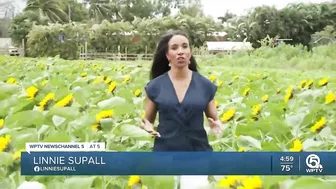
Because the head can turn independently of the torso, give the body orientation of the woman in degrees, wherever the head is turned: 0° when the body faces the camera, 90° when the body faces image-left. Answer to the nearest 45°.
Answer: approximately 0°
